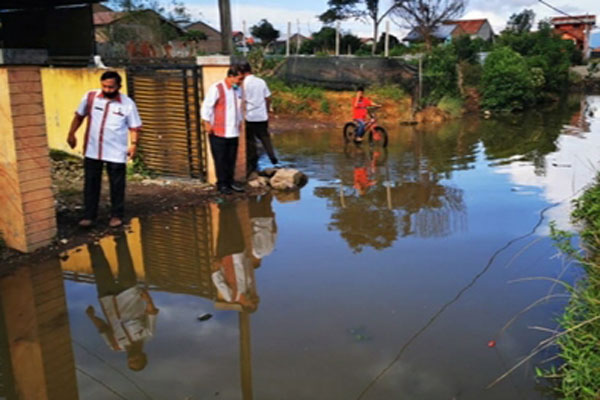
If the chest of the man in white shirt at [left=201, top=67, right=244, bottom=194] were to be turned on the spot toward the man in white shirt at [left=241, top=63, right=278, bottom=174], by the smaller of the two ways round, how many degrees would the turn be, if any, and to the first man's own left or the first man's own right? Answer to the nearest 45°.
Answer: approximately 135° to the first man's own left

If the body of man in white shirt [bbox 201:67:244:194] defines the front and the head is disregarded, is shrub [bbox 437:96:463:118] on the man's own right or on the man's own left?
on the man's own left

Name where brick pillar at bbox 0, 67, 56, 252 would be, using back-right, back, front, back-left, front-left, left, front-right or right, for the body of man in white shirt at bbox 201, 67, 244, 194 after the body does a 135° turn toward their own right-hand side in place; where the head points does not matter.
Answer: front-left

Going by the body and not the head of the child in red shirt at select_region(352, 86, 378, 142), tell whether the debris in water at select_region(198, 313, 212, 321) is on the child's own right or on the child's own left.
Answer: on the child's own right

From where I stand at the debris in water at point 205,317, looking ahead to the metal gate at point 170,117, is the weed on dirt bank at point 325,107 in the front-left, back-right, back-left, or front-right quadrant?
front-right

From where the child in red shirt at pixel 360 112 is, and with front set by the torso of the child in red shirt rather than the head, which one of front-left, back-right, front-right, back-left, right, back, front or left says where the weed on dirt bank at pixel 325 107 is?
back-left

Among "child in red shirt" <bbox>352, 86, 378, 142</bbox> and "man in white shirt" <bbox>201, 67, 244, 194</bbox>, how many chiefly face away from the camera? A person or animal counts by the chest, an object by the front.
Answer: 0

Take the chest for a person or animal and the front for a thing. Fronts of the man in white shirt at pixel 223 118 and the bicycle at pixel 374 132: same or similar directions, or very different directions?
same or similar directions

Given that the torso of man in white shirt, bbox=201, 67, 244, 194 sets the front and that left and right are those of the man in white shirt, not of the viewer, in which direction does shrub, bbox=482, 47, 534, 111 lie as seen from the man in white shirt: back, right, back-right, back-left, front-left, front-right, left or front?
left

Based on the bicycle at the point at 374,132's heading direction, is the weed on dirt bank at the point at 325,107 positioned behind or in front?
behind

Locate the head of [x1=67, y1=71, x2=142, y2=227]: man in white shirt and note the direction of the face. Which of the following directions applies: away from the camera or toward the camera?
toward the camera

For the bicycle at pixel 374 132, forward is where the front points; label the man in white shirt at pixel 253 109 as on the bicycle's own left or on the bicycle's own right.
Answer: on the bicycle's own right
